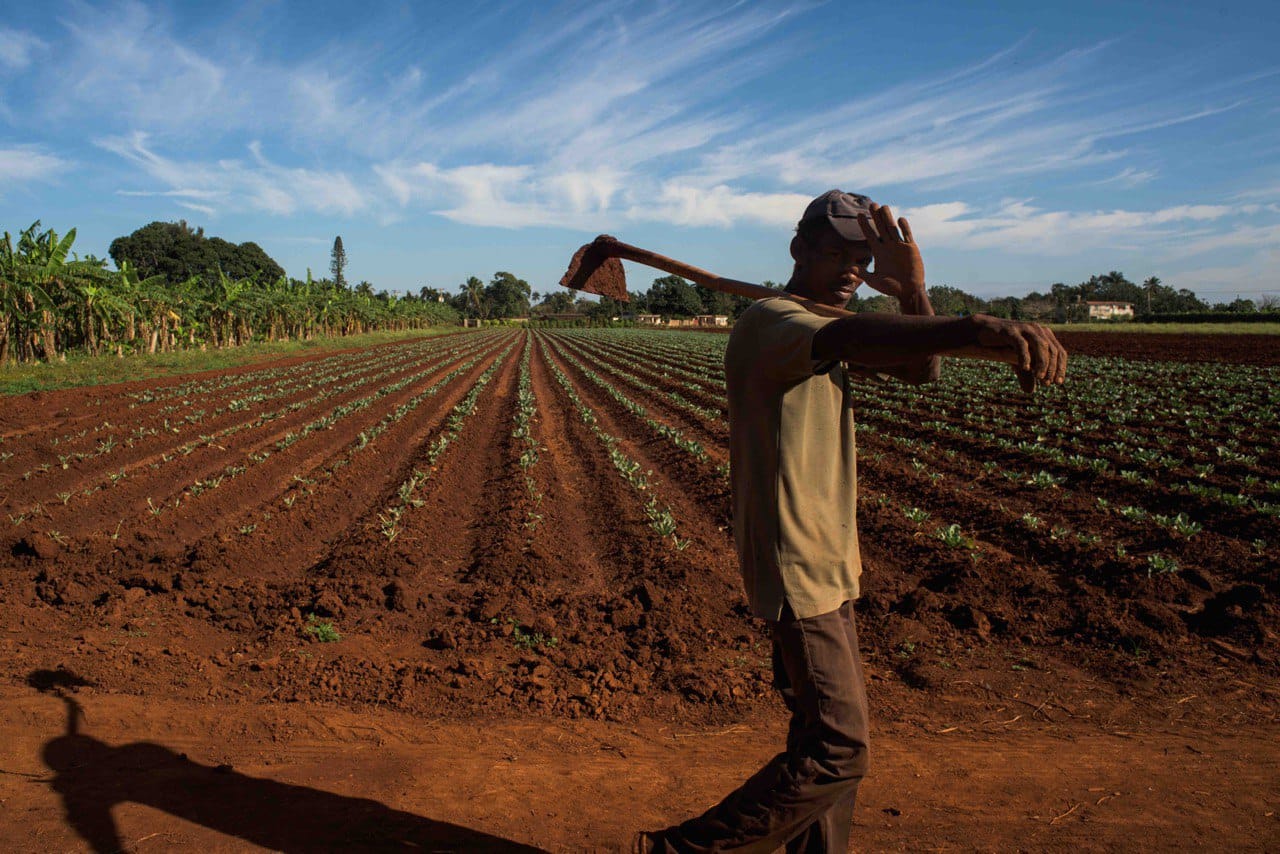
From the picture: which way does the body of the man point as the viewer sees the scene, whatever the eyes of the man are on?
to the viewer's right

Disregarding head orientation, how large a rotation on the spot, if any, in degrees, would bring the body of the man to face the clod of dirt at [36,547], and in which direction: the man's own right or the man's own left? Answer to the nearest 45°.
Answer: approximately 135° to the man's own left
